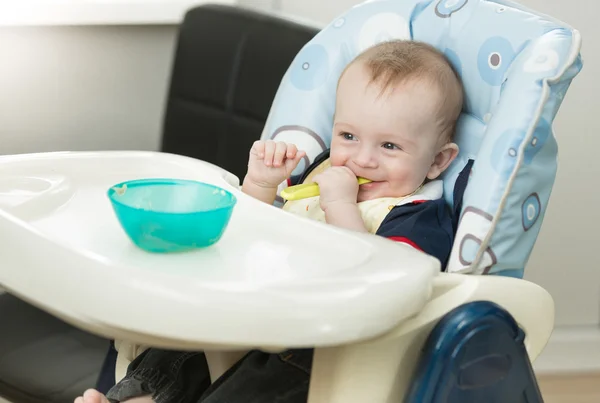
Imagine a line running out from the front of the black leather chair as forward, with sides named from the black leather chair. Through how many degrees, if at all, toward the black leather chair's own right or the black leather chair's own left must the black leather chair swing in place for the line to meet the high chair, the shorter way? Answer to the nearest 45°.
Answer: approximately 45° to the black leather chair's own left

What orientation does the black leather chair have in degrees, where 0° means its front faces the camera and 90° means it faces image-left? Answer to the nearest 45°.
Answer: approximately 45°

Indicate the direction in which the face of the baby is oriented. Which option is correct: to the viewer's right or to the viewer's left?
to the viewer's left

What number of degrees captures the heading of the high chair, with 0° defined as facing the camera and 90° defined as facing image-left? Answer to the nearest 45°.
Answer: approximately 45°

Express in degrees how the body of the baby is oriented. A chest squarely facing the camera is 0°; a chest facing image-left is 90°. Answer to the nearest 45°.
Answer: approximately 45°

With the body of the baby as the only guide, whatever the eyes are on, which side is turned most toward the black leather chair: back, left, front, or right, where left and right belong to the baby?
right

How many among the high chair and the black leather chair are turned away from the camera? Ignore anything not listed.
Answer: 0

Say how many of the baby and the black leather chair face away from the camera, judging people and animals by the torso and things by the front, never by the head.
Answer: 0
